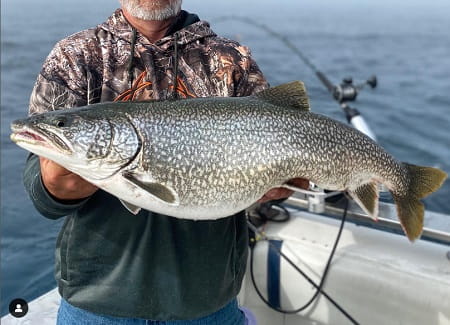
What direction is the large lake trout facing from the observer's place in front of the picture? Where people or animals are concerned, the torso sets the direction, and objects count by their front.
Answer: facing to the left of the viewer
